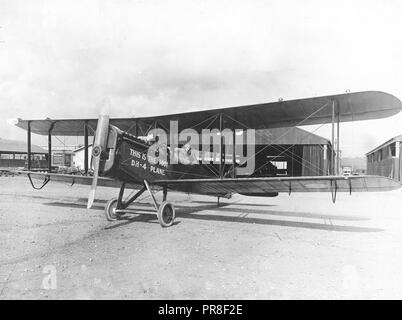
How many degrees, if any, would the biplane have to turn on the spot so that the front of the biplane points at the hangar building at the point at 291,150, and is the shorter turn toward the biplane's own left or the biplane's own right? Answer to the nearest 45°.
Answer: approximately 135° to the biplane's own right

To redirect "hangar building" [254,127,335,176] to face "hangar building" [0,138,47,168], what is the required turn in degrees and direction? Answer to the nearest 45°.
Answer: approximately 90° to its right

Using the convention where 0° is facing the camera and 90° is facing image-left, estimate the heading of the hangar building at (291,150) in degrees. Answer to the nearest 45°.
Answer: approximately 0°

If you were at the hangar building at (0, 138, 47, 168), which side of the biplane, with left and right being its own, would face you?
right

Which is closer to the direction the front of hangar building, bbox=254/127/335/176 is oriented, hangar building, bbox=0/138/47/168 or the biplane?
the biplane

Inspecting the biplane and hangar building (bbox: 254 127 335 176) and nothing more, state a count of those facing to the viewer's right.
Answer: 0

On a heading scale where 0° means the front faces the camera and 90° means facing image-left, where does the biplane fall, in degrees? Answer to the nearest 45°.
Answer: approximately 45°

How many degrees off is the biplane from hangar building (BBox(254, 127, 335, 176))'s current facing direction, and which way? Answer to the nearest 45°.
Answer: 0° — it already faces it
